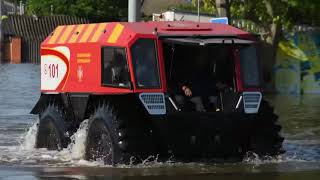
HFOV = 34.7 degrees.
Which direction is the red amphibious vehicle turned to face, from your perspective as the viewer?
facing the viewer and to the right of the viewer

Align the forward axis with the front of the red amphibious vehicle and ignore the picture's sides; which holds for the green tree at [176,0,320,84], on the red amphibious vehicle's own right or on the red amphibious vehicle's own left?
on the red amphibious vehicle's own left
